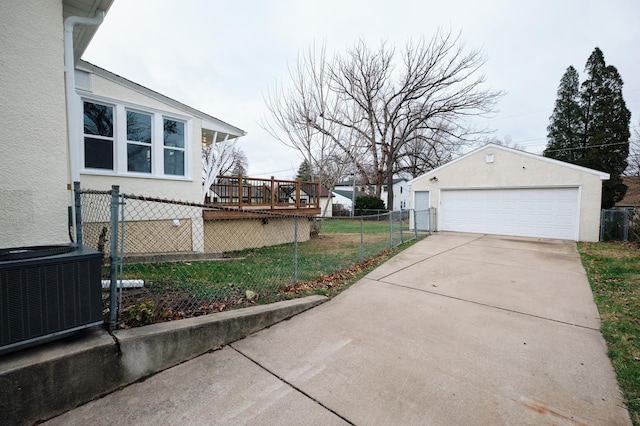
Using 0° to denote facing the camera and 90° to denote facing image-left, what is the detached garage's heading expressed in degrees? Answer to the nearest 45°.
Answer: approximately 0°

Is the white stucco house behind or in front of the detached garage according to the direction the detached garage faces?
in front

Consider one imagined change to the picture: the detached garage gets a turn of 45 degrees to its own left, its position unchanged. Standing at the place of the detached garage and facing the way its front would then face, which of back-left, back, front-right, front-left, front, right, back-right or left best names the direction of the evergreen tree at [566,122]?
back-left

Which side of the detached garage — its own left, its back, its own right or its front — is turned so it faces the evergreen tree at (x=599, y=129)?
back

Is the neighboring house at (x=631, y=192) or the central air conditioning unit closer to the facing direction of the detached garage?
the central air conditioning unit

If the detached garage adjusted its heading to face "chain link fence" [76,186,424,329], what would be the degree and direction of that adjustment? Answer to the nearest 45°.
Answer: approximately 45° to its right

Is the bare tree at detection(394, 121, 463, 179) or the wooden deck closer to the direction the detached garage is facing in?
the wooden deck

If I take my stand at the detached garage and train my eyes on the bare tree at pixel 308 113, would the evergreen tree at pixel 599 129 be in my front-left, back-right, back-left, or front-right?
back-right

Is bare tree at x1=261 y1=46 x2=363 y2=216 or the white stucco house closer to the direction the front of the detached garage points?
the white stucco house

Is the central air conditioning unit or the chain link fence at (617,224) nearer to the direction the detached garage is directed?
the central air conditioning unit

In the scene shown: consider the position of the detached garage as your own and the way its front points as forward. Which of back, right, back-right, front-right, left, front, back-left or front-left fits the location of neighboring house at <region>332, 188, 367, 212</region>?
back-right
